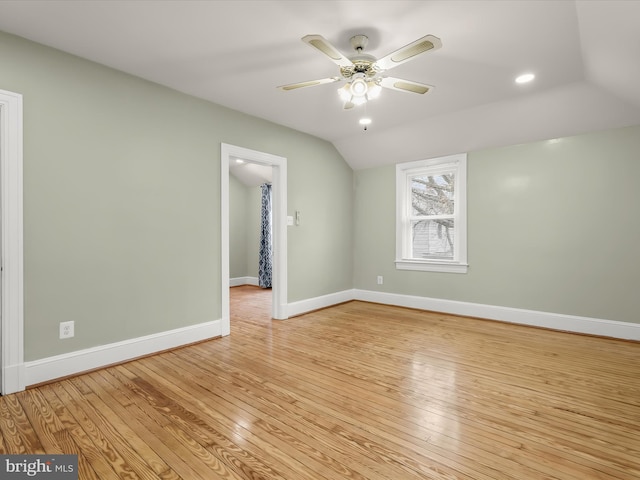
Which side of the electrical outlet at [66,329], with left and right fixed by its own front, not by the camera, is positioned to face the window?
left

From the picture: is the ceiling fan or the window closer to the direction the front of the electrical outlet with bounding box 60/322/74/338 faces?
the ceiling fan

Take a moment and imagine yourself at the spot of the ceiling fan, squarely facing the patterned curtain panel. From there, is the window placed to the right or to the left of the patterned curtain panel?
right

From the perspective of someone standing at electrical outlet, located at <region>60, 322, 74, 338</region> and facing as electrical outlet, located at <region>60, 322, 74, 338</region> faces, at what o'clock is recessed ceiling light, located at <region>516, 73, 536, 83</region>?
The recessed ceiling light is roughly at 10 o'clock from the electrical outlet.

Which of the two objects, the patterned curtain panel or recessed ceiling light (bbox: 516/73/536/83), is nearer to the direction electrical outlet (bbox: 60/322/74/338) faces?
the recessed ceiling light

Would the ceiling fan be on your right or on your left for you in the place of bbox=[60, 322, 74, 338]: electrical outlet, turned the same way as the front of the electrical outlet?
on your left

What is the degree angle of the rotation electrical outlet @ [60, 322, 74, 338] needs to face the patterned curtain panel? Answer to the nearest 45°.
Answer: approximately 135° to its left

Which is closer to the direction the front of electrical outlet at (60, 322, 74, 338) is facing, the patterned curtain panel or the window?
the window
